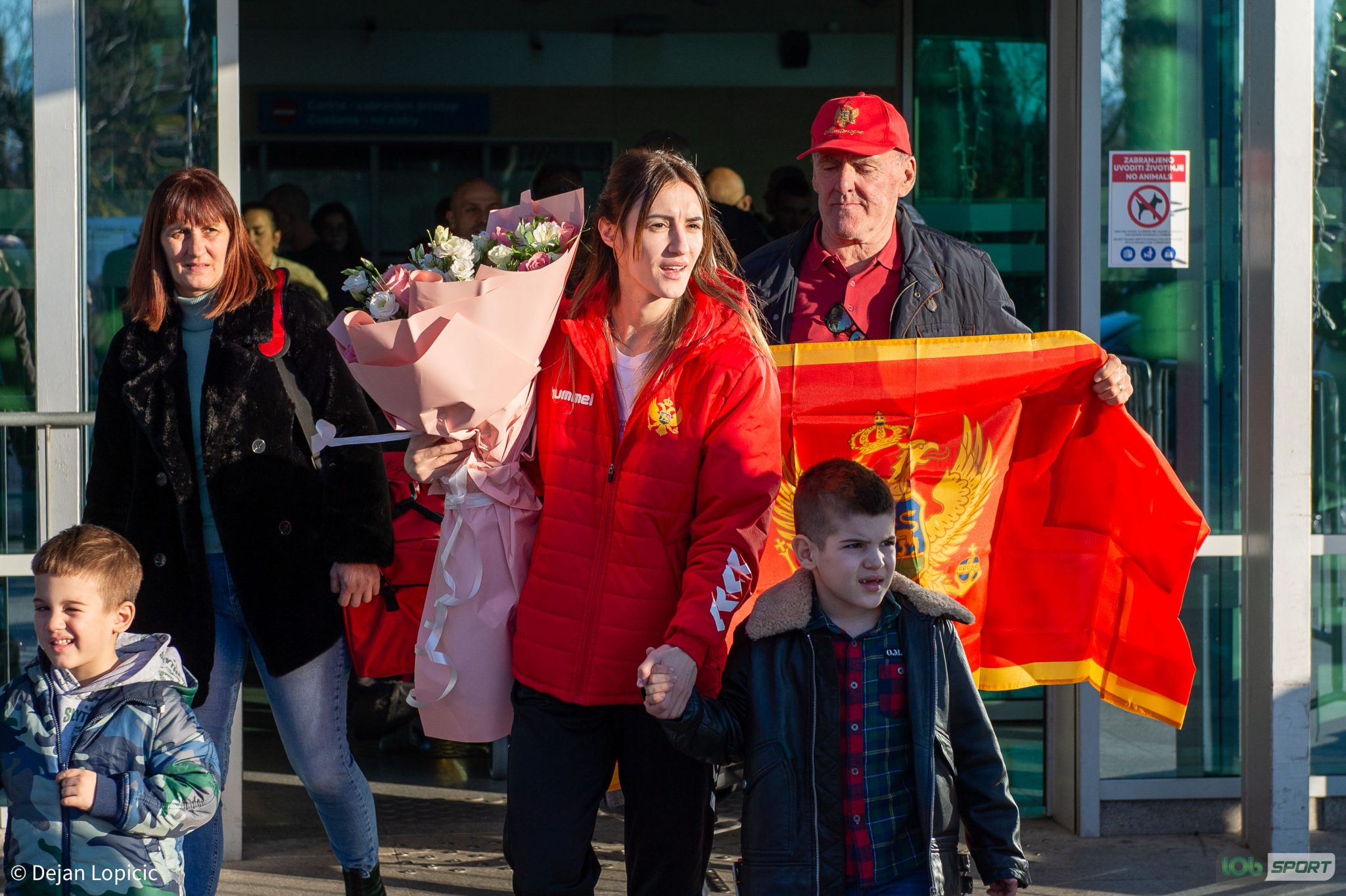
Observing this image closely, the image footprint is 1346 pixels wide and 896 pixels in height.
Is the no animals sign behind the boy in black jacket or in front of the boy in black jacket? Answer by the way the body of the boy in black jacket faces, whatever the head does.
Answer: behind

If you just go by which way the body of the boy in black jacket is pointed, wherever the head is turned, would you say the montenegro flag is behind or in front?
behind

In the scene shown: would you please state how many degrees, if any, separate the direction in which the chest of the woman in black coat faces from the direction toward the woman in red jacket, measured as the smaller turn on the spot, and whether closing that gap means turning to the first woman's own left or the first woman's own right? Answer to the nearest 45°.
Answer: approximately 45° to the first woman's own left

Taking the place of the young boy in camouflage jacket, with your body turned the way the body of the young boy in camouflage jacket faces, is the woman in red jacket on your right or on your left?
on your left

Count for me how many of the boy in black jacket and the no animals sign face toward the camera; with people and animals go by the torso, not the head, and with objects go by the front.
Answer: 2
